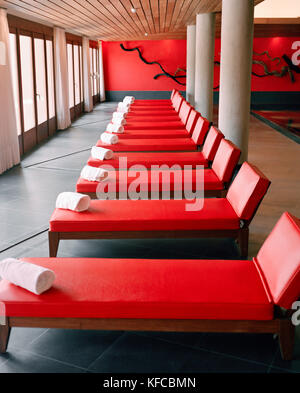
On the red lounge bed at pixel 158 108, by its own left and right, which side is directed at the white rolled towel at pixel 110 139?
left

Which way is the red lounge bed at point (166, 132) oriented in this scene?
to the viewer's left

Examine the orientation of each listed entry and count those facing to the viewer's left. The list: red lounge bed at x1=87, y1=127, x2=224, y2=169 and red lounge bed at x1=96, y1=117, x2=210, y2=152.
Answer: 2

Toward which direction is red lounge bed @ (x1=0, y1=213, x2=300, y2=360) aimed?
to the viewer's left

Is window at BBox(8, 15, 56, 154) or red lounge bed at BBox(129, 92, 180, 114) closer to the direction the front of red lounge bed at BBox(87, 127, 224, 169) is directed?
the window

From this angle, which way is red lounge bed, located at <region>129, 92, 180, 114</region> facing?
to the viewer's left

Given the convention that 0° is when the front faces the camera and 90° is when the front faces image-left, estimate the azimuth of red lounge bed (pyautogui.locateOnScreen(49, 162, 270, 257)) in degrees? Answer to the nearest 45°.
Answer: approximately 90°

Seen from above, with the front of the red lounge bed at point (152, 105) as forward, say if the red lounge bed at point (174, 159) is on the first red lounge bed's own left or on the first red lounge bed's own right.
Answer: on the first red lounge bed's own left

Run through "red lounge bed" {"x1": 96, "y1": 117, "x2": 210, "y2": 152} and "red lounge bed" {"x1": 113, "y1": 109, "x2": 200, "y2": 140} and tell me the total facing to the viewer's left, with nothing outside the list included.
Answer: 2

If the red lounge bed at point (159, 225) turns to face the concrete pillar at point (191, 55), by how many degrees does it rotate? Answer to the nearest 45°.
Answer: approximately 90° to its right

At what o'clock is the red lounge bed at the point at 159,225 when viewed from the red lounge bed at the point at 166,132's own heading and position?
the red lounge bed at the point at 159,225 is roughly at 9 o'clock from the red lounge bed at the point at 166,132.

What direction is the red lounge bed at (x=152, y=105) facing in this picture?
to the viewer's left

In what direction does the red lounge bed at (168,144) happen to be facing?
to the viewer's left

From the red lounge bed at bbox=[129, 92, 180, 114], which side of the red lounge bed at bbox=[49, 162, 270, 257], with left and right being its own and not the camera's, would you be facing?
right
